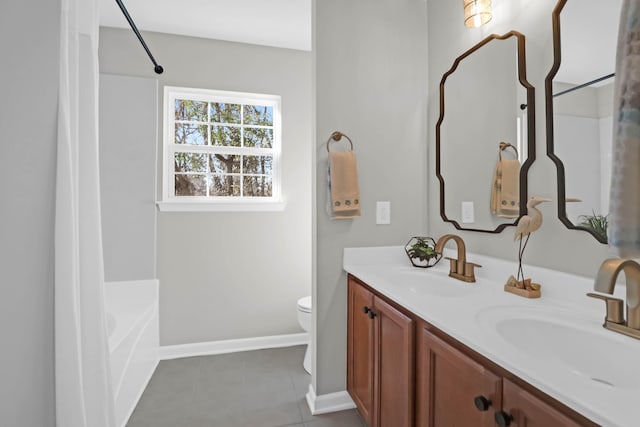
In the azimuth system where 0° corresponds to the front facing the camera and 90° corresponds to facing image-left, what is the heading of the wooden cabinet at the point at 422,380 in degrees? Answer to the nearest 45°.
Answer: approximately 45°

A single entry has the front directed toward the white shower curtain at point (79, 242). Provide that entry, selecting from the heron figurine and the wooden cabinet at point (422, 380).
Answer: the wooden cabinet

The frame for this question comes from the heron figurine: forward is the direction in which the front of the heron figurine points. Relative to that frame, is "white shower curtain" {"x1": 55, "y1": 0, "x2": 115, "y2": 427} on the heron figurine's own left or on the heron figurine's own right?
on the heron figurine's own right

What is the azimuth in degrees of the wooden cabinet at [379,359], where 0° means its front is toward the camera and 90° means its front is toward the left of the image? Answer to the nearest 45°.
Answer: approximately 45°

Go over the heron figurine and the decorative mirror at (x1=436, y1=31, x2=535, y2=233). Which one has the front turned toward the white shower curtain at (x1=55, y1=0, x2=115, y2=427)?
the decorative mirror
